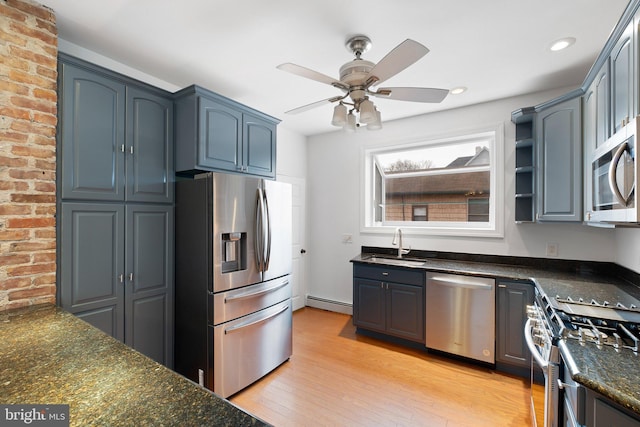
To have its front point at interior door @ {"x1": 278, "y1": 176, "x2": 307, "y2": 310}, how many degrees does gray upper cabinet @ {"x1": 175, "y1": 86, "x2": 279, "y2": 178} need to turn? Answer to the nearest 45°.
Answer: approximately 90° to its left

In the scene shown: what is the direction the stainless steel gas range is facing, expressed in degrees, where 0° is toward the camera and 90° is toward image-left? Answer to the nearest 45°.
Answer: approximately 90°

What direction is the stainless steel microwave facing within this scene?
to the viewer's left

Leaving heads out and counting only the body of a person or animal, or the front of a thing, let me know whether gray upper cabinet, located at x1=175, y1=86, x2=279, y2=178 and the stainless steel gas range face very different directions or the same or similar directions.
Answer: very different directions

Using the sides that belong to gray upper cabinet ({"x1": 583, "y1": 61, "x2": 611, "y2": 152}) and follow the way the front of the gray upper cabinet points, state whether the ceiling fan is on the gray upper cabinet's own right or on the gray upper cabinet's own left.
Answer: on the gray upper cabinet's own left

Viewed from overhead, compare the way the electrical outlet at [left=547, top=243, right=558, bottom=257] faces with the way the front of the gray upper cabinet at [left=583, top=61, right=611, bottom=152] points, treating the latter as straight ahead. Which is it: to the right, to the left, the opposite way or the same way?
to the left

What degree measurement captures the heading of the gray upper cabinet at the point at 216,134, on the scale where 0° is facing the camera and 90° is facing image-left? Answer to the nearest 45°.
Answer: approximately 315°

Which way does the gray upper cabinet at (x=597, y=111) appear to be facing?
to the viewer's left

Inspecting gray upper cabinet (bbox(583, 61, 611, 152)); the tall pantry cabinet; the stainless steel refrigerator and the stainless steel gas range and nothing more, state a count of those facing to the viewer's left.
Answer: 2
